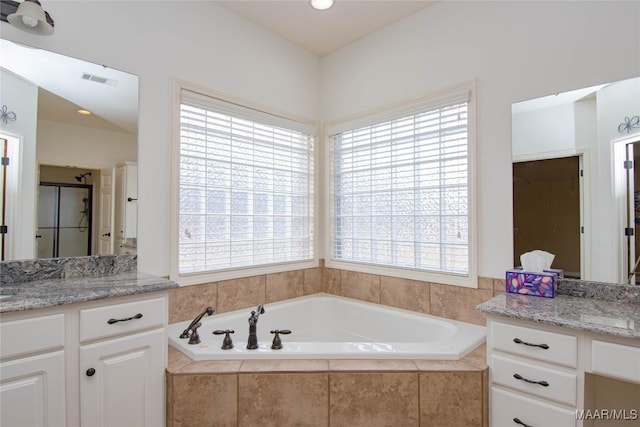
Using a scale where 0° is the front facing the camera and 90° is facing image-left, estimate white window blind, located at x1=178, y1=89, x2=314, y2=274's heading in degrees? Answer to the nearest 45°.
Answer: approximately 315°

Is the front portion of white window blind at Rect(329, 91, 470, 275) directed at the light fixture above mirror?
yes

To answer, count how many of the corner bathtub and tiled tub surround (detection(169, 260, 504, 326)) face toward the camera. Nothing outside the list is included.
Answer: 2

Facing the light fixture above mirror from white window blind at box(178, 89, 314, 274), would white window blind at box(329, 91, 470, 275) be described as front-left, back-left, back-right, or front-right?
back-left

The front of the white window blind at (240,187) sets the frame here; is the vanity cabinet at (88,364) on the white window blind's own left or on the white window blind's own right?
on the white window blind's own right

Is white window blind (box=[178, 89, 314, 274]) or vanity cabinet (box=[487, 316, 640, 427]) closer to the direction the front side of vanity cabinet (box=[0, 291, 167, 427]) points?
the vanity cabinet

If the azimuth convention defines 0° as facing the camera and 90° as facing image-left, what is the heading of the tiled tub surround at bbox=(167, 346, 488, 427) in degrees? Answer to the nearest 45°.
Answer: approximately 0°

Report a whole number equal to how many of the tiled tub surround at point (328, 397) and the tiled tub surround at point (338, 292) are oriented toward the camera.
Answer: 2

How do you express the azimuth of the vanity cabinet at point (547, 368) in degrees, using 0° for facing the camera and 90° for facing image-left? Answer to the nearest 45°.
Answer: approximately 45°

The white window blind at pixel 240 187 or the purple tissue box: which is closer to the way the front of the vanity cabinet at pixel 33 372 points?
the purple tissue box
